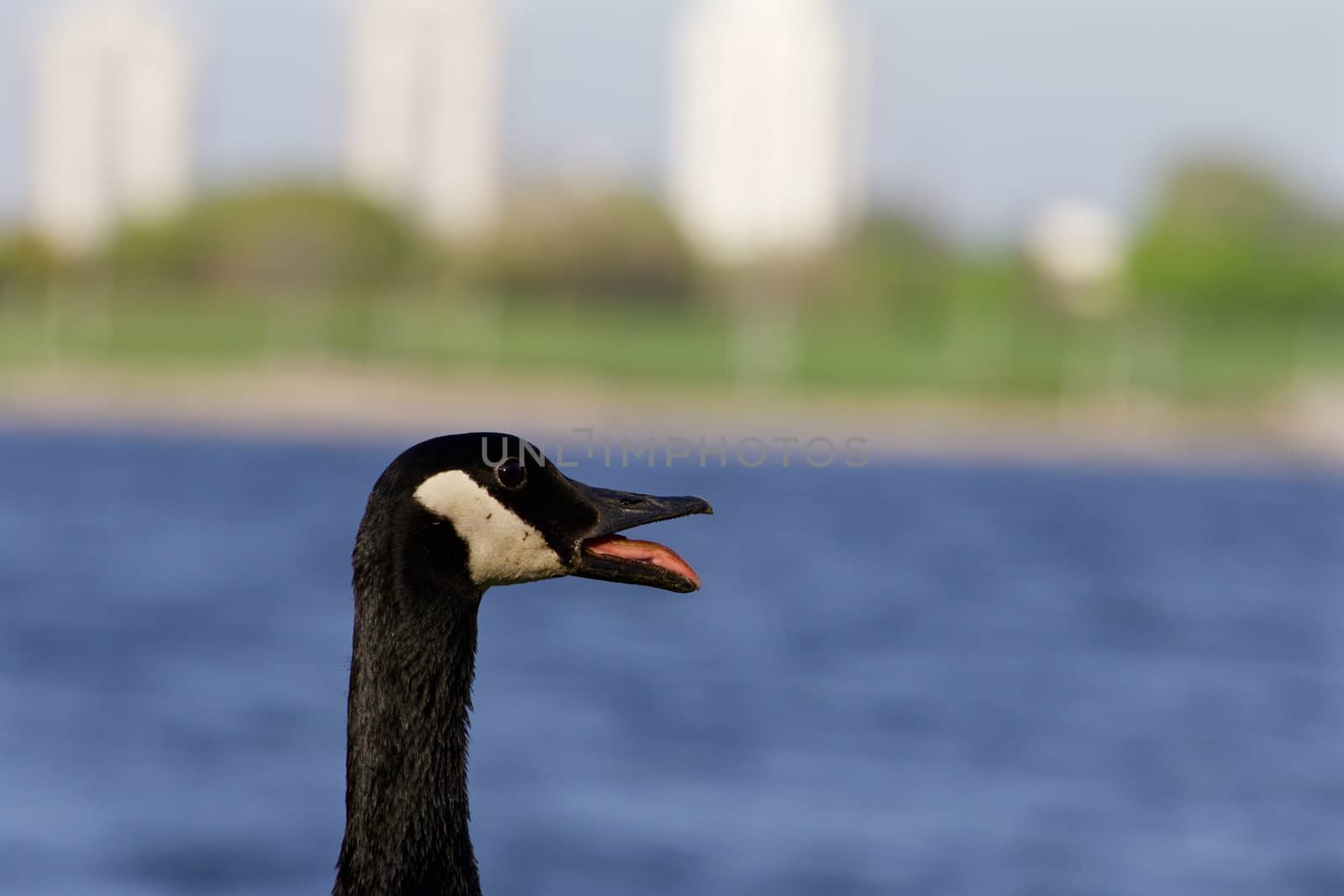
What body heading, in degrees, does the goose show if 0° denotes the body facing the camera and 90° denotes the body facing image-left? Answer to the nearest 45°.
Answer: approximately 270°
